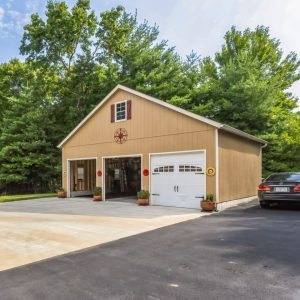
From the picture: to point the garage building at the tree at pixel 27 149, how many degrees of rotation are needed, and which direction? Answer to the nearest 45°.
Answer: approximately 90° to its right

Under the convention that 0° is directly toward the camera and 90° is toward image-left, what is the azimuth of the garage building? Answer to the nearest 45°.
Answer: approximately 45°

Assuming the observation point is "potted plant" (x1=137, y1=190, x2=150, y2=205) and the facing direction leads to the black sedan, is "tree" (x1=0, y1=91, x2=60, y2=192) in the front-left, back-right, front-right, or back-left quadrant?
back-left

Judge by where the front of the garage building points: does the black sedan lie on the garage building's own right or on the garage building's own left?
on the garage building's own left

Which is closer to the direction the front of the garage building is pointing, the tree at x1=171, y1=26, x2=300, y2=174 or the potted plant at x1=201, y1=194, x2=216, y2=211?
the potted plant

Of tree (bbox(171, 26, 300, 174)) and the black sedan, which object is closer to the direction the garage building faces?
the black sedan

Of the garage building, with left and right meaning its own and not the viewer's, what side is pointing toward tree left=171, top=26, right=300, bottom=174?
back
